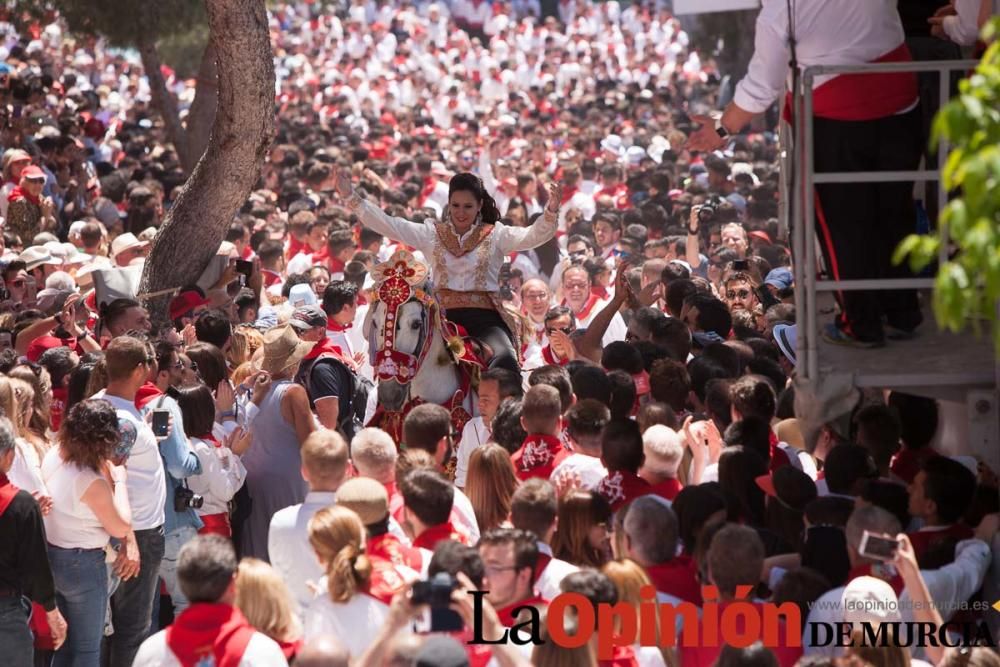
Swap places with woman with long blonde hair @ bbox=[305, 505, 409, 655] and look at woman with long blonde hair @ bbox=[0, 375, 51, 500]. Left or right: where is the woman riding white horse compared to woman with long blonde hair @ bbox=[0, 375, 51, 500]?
right

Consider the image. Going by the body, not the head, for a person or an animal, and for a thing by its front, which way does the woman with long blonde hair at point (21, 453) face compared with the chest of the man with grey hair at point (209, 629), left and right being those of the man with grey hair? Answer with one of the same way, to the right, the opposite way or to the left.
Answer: to the right

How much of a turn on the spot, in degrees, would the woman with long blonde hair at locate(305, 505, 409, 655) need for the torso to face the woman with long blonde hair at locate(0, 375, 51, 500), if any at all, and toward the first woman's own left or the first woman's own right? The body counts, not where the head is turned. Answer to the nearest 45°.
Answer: approximately 45° to the first woman's own left

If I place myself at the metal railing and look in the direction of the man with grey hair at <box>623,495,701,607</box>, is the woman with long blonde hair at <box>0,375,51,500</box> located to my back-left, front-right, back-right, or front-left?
front-right

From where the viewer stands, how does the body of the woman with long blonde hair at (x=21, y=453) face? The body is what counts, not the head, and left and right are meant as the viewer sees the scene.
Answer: facing to the right of the viewer

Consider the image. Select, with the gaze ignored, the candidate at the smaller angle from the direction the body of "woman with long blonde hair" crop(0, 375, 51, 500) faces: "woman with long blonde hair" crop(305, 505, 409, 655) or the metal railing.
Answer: the metal railing

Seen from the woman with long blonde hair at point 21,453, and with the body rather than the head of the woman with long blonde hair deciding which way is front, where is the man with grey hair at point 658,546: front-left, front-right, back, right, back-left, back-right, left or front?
front-right

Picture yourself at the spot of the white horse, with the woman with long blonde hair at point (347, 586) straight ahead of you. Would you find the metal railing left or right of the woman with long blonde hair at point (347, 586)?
left

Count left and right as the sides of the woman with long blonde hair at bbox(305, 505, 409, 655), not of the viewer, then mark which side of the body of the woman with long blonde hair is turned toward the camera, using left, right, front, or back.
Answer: back

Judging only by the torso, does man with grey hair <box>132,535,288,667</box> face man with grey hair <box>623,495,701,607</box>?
no

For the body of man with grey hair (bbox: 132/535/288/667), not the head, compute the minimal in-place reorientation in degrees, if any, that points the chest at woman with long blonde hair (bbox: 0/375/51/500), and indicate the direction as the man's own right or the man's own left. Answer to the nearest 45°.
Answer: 0° — they already face them

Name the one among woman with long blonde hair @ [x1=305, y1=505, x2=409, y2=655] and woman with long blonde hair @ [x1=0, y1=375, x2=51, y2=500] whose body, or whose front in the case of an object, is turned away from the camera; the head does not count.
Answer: woman with long blonde hair @ [x1=305, y1=505, x2=409, y2=655]

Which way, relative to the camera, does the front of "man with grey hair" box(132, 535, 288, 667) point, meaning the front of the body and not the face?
away from the camera

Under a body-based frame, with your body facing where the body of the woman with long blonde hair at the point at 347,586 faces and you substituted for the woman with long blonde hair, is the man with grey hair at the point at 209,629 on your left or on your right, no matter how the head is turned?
on your left

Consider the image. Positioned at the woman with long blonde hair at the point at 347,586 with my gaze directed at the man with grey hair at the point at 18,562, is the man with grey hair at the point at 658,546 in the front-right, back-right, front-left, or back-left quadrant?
back-right

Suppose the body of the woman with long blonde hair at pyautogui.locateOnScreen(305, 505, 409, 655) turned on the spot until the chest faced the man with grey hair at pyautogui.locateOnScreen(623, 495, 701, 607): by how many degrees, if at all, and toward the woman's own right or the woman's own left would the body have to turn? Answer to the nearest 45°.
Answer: approximately 90° to the woman's own right
